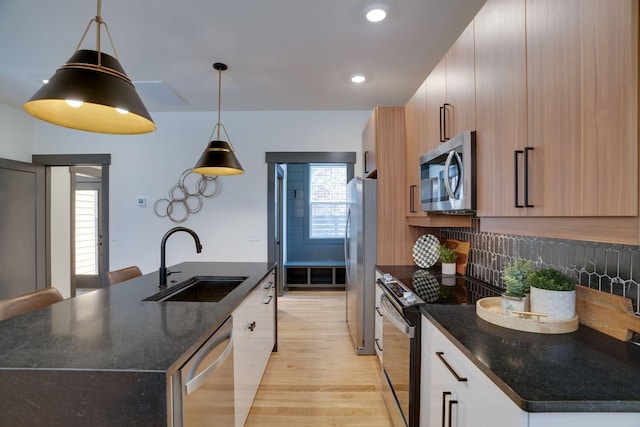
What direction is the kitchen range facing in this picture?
to the viewer's left

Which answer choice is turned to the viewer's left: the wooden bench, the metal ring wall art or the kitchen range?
the kitchen range

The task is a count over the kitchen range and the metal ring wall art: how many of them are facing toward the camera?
1

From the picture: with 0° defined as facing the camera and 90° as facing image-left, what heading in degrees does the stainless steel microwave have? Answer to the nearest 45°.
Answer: approximately 45°

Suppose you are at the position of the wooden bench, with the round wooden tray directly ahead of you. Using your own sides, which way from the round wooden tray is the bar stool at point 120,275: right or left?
right

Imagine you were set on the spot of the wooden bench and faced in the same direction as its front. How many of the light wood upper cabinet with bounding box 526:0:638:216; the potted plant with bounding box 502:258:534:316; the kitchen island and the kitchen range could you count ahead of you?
4
